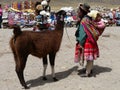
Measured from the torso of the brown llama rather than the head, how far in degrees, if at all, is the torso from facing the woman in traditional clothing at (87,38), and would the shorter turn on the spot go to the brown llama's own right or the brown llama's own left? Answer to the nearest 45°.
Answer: approximately 45° to the brown llama's own right

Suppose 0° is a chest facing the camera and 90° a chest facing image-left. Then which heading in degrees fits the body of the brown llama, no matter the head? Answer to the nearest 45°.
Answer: approximately 225°

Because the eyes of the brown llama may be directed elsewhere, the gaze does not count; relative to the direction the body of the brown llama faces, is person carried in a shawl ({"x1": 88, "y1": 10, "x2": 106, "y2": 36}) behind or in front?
in front
